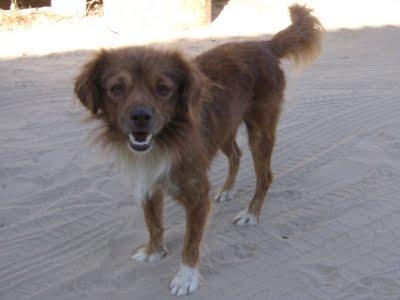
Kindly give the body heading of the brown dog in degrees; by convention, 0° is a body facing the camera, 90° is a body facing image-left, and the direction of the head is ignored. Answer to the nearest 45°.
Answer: approximately 45°
